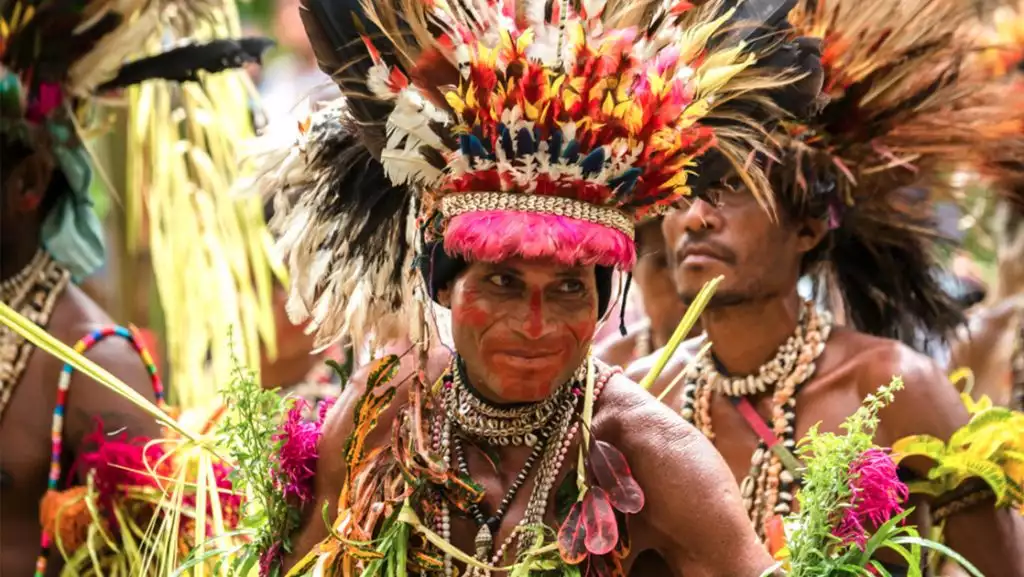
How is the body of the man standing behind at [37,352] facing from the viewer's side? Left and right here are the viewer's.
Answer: facing the viewer and to the left of the viewer

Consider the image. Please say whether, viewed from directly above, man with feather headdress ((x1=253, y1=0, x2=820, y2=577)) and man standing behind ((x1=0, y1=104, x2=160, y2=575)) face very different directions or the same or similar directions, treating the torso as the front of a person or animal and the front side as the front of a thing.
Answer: same or similar directions

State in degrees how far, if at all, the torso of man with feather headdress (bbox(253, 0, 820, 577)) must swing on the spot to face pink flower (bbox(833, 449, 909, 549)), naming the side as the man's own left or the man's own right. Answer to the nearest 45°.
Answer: approximately 90° to the man's own left

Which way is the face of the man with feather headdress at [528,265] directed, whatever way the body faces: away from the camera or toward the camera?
toward the camera

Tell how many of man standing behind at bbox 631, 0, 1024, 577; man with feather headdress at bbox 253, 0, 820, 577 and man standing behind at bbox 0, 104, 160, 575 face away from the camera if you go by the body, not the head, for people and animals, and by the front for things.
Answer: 0

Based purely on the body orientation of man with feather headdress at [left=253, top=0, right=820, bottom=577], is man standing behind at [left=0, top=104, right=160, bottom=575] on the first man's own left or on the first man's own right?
on the first man's own right

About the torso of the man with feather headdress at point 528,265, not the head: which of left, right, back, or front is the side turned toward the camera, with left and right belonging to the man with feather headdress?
front

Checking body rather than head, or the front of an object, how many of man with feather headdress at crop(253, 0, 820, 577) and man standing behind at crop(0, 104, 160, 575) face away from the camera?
0

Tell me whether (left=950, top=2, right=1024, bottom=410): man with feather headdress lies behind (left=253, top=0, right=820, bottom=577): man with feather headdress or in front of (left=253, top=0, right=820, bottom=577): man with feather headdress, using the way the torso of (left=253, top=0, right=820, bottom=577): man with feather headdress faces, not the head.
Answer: behind
